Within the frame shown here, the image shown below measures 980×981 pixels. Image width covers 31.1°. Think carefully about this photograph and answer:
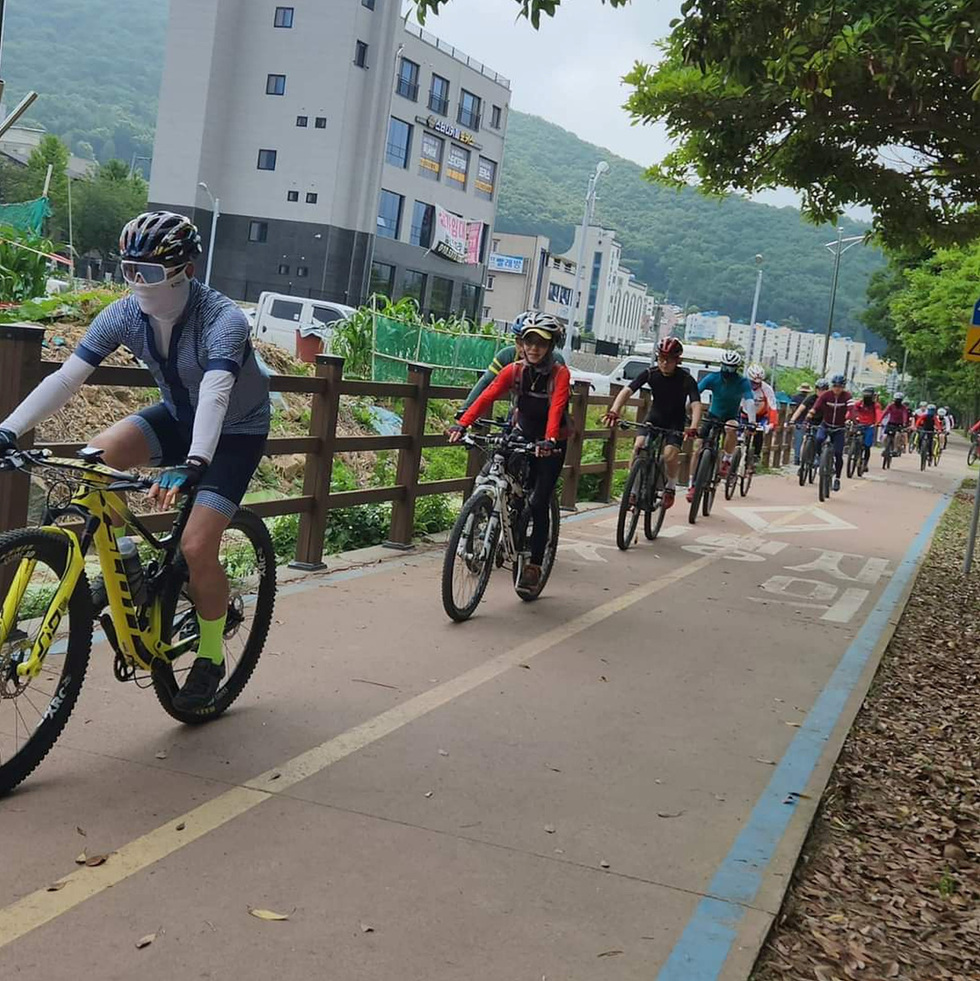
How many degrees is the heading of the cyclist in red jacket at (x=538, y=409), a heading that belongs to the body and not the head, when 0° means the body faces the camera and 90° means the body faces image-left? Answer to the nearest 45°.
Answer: approximately 45°

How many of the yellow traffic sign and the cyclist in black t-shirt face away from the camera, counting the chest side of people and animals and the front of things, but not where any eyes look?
0

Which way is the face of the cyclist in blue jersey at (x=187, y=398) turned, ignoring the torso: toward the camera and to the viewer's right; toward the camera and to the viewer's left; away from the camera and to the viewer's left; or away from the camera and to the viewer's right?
toward the camera and to the viewer's left

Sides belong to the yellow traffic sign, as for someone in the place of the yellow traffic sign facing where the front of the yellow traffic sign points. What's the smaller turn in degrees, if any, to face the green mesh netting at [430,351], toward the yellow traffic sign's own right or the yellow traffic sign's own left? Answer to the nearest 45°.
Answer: approximately 135° to the yellow traffic sign's own right

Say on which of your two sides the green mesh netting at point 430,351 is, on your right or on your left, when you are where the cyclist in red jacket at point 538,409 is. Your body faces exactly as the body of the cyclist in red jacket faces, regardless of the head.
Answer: on your right

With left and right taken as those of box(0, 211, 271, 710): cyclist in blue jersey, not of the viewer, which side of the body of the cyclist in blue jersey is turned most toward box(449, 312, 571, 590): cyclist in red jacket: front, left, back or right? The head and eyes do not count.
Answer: back

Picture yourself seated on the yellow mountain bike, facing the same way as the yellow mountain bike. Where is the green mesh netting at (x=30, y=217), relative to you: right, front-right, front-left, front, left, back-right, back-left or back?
back-right

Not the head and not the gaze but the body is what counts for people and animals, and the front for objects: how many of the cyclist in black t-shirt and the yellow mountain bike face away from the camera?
0

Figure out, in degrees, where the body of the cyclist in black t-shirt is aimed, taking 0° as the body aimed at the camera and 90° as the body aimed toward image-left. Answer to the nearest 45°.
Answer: approximately 45°

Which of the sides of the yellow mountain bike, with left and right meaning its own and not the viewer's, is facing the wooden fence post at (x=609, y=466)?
back
